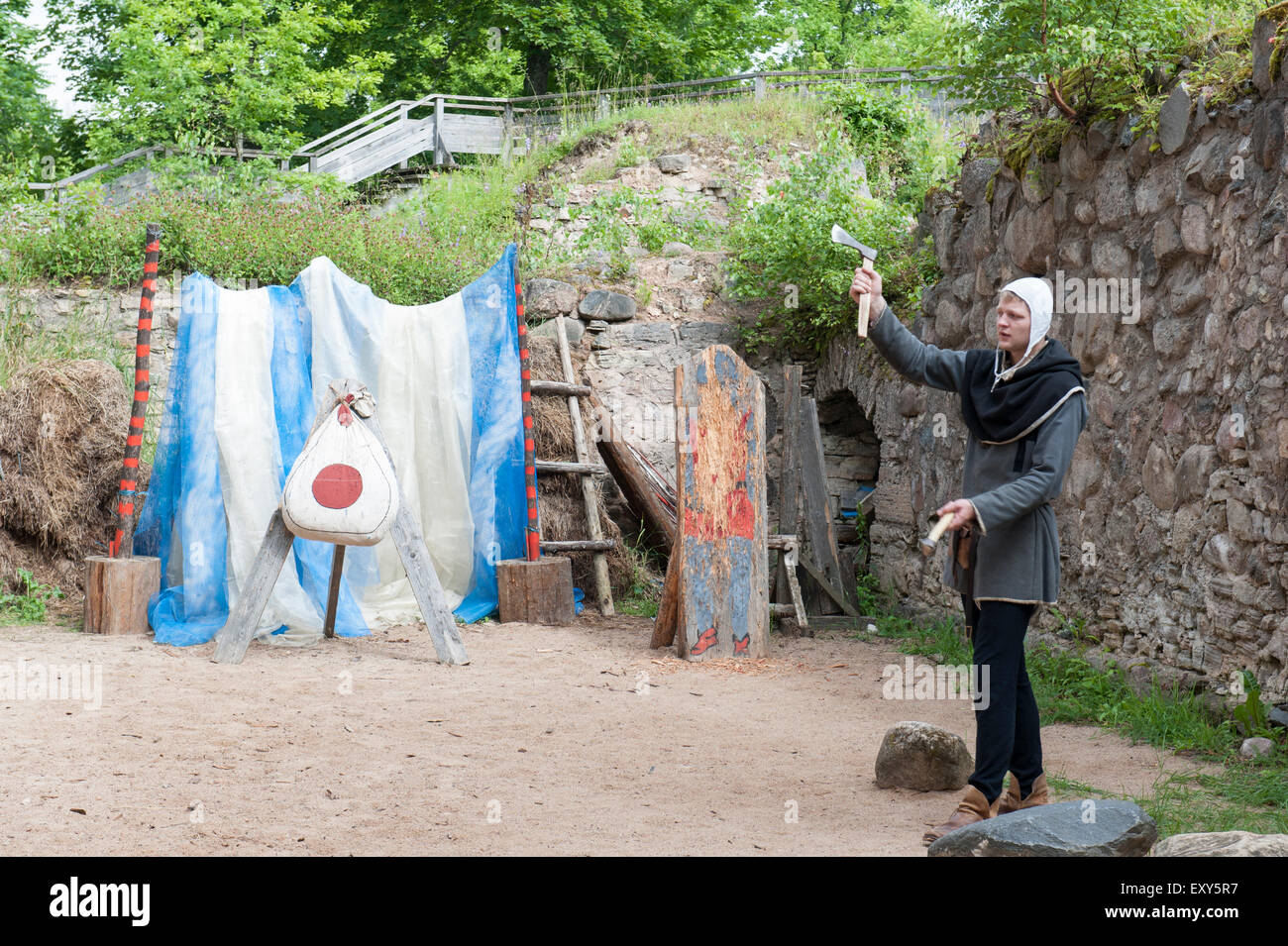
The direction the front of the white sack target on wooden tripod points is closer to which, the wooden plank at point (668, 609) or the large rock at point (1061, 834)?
the large rock

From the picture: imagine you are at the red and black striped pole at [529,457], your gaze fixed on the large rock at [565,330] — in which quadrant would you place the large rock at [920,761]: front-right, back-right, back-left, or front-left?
back-right

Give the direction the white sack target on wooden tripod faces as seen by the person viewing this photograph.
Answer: facing the viewer

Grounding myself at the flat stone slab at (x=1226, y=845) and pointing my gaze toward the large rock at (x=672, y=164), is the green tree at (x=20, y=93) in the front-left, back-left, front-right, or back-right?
front-left

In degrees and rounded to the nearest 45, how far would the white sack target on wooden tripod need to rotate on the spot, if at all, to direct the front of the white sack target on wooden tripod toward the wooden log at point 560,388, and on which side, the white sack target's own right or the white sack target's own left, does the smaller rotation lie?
approximately 135° to the white sack target's own left

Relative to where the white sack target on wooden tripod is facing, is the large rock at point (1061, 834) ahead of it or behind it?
ahead

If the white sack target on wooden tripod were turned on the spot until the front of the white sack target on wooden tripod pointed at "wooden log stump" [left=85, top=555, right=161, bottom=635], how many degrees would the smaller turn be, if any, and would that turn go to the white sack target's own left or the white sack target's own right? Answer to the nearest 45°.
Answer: approximately 135° to the white sack target's own right

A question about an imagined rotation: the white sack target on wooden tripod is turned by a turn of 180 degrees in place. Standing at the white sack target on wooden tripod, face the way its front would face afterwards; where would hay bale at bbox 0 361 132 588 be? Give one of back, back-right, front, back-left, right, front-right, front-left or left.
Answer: front-left

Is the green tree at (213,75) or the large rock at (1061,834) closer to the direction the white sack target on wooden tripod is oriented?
the large rock

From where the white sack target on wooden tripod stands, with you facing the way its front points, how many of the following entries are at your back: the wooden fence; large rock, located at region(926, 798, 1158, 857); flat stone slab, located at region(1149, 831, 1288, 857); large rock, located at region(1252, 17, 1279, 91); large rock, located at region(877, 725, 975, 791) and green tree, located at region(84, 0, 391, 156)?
2

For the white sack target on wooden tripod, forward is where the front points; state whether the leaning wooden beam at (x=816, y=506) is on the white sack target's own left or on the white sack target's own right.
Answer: on the white sack target's own left

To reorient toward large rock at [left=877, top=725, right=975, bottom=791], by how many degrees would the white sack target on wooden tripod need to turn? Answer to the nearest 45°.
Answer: approximately 45° to its left
